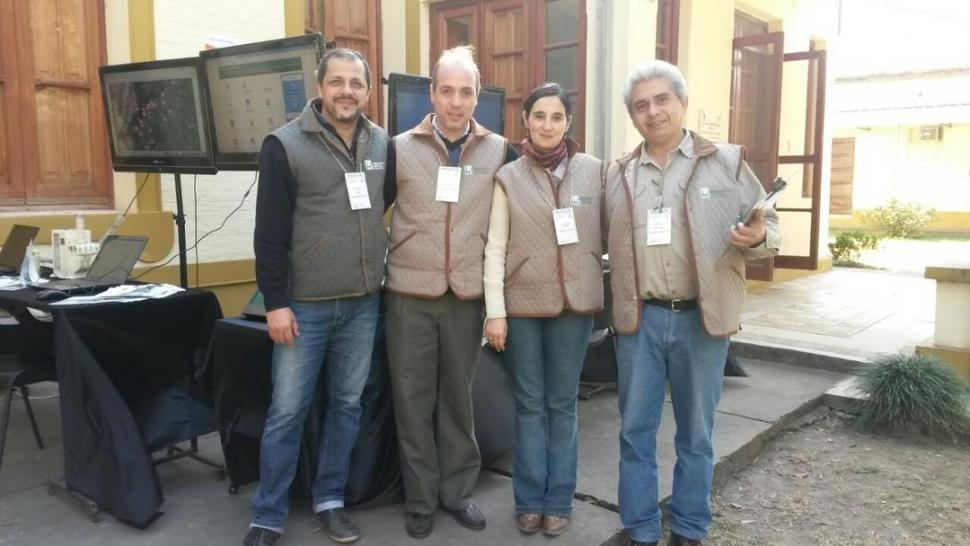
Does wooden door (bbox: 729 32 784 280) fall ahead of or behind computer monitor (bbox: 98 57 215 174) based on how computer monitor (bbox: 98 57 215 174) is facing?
behind

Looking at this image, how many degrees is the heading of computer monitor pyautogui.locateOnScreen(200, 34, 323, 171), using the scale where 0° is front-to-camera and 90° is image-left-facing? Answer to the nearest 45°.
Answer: approximately 45°

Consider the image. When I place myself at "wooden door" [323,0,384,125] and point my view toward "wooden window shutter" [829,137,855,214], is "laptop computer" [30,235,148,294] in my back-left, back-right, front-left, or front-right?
back-right

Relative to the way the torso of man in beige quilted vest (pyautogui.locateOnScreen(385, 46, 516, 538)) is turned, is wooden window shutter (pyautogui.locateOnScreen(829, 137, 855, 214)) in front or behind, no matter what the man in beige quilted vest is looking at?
behind

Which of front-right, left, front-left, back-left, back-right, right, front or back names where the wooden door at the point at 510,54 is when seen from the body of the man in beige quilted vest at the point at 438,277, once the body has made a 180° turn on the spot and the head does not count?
front

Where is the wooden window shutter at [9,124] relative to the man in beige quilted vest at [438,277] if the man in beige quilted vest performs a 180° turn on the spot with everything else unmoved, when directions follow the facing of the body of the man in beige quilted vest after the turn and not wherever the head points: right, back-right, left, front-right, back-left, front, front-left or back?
front-left

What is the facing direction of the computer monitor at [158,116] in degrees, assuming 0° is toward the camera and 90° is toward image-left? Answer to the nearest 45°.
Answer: approximately 45°

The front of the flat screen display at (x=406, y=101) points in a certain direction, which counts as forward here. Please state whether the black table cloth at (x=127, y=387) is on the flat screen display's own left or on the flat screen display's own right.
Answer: on the flat screen display's own right

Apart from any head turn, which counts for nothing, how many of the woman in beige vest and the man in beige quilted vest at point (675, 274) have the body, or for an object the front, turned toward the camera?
2
